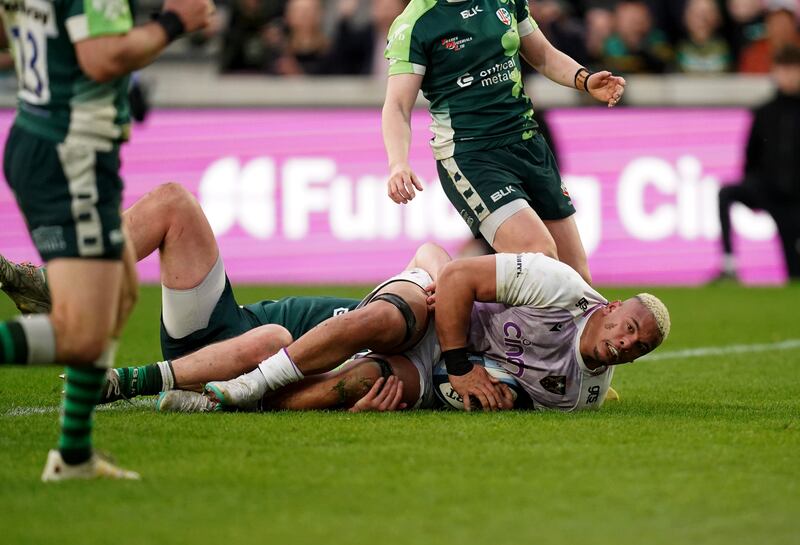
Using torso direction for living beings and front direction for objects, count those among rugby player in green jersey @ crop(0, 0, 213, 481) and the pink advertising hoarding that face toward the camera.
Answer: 1

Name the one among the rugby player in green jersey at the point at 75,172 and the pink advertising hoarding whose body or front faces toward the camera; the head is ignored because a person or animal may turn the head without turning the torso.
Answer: the pink advertising hoarding

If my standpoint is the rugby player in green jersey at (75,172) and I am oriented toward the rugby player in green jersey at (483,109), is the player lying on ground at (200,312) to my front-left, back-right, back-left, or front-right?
front-left

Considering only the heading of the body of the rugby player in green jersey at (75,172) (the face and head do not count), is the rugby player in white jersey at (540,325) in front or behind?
in front

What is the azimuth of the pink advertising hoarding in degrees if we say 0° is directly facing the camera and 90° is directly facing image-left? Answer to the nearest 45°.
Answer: approximately 0°

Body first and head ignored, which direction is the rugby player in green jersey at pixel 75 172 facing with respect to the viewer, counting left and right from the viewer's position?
facing away from the viewer and to the right of the viewer

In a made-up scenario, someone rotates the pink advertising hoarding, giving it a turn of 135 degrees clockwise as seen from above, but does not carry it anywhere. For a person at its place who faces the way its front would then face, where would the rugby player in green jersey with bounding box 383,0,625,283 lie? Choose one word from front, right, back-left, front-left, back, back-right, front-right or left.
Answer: back-left

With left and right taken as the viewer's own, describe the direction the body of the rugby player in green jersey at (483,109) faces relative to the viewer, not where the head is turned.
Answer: facing the viewer and to the right of the viewer

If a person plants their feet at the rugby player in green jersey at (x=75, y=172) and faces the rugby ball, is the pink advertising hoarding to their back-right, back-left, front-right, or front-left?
front-left

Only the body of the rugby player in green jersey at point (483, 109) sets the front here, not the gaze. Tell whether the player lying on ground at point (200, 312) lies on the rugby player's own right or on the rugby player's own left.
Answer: on the rugby player's own right

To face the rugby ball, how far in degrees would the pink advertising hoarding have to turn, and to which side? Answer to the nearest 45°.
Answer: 0° — it already faces it

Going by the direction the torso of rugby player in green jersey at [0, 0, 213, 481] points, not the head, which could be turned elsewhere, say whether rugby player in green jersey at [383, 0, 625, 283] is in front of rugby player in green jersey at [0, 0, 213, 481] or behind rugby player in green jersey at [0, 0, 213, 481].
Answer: in front

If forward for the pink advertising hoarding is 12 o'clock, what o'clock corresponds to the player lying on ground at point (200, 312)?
The player lying on ground is roughly at 12 o'clock from the pink advertising hoarding.
